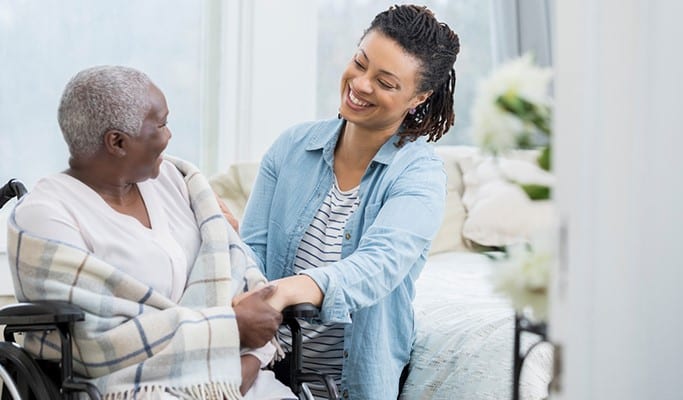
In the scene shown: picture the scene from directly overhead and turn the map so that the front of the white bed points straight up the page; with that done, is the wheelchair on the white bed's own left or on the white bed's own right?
on the white bed's own right

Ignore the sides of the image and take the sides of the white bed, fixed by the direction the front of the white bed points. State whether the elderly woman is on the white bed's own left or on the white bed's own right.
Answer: on the white bed's own right

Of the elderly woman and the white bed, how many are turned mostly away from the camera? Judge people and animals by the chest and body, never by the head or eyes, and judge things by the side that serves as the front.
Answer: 0

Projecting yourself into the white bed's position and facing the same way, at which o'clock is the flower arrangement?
The flower arrangement is roughly at 12 o'clock from the white bed.

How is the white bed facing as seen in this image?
toward the camera

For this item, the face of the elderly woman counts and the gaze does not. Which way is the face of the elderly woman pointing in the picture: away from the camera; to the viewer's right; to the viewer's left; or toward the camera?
to the viewer's right
